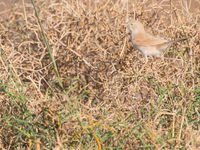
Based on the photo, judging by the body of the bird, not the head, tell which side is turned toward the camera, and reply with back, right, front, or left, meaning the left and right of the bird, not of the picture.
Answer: left
